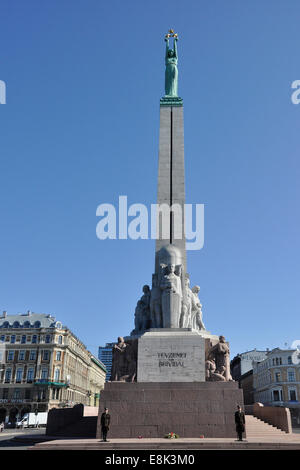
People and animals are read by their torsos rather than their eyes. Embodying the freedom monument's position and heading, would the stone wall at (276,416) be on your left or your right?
on your left

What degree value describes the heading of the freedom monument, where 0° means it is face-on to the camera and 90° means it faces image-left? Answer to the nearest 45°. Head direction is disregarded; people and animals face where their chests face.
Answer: approximately 0°

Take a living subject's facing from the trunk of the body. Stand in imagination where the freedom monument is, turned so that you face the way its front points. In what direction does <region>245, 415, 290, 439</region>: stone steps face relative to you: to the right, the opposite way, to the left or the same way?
to the left

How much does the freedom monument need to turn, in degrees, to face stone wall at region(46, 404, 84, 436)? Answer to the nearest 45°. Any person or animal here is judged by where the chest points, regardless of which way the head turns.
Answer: approximately 135° to its right

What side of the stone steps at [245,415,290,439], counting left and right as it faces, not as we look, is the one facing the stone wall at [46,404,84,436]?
back

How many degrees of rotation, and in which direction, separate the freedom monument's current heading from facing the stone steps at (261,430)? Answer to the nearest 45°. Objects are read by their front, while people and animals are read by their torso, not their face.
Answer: approximately 90° to its left

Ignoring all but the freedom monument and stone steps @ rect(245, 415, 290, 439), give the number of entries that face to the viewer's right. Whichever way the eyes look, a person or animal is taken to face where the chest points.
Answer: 1

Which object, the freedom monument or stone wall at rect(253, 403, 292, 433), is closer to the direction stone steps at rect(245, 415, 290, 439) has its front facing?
the stone wall

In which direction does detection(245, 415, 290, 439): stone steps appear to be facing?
to the viewer's right
